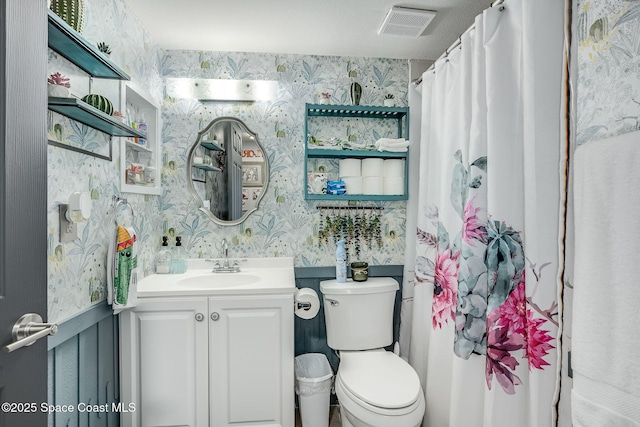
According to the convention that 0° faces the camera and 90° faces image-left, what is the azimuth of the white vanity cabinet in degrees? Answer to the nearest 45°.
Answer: approximately 0°

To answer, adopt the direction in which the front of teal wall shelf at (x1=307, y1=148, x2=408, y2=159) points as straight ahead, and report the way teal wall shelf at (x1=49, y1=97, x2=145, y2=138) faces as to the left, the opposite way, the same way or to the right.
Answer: to the left

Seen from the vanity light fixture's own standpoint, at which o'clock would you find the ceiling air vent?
The ceiling air vent is roughly at 10 o'clock from the vanity light fixture.

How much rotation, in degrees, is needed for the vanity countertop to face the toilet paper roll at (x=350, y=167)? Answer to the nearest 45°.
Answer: approximately 90° to its left

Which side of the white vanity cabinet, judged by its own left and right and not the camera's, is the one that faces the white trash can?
left

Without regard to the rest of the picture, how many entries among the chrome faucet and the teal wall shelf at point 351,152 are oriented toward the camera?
2

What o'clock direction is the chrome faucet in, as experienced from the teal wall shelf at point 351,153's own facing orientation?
The chrome faucet is roughly at 3 o'clock from the teal wall shelf.
